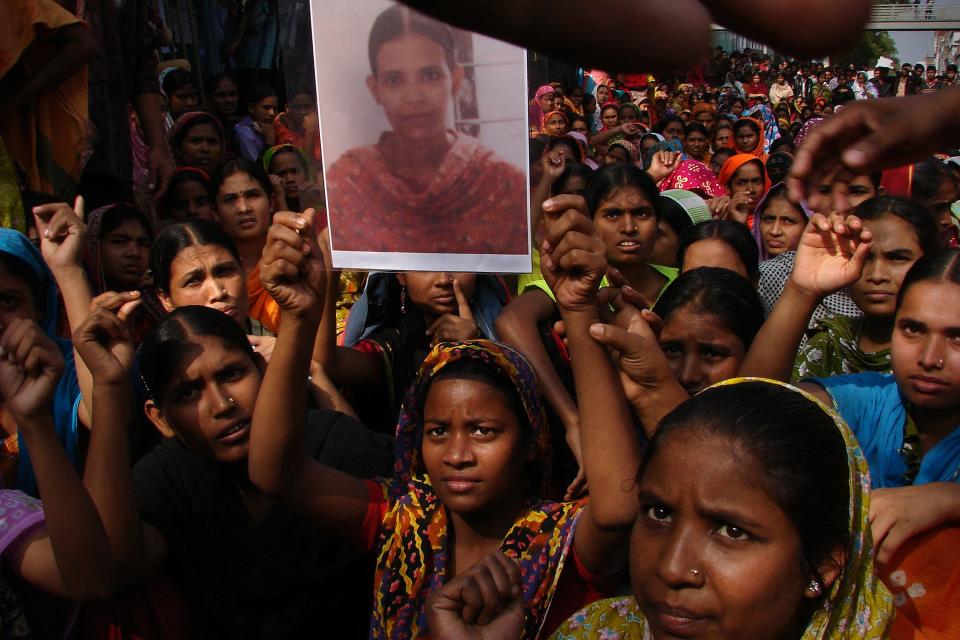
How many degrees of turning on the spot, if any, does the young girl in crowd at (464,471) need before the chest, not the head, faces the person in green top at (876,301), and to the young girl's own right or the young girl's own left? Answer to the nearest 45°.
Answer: approximately 135° to the young girl's own left

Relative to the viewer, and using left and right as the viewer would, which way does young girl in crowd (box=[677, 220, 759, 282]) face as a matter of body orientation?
facing the viewer

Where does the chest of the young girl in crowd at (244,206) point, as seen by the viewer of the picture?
toward the camera

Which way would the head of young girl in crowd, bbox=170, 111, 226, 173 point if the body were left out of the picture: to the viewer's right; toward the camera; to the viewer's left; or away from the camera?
toward the camera

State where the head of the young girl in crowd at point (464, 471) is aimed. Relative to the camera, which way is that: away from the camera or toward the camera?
toward the camera

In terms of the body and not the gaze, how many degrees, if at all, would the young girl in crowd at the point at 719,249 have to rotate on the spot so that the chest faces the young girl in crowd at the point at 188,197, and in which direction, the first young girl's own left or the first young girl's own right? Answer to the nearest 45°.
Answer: approximately 90° to the first young girl's own right

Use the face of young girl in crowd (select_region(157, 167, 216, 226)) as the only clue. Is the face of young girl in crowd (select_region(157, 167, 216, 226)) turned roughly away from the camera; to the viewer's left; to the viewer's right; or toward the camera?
toward the camera

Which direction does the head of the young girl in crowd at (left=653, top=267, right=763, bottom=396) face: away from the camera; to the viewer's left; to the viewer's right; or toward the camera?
toward the camera

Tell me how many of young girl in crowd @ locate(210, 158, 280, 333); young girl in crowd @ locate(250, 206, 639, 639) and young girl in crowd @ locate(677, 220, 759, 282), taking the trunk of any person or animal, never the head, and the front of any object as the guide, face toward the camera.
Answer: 3

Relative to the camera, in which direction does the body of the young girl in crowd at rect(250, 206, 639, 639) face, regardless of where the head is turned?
toward the camera

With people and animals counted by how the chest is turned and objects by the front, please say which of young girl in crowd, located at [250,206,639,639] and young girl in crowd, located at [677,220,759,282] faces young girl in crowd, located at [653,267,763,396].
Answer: young girl in crowd, located at [677,220,759,282]

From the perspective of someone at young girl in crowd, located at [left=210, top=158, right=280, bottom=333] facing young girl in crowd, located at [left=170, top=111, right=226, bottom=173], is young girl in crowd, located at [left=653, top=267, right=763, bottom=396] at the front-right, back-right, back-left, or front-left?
back-right

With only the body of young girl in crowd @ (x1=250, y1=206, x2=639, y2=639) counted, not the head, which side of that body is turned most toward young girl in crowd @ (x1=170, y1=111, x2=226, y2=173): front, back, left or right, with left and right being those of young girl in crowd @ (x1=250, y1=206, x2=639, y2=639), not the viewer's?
back

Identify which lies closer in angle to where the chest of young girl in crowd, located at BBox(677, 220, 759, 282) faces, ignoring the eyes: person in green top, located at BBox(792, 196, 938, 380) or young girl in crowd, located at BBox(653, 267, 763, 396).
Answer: the young girl in crowd

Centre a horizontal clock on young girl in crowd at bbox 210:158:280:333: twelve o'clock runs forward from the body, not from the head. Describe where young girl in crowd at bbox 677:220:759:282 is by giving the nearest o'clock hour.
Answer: young girl in crowd at bbox 677:220:759:282 is roughly at 10 o'clock from young girl in crowd at bbox 210:158:280:333.

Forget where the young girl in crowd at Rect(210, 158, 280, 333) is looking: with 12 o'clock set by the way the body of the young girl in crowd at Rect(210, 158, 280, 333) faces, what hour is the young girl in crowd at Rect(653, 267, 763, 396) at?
the young girl in crowd at Rect(653, 267, 763, 396) is roughly at 11 o'clock from the young girl in crowd at Rect(210, 158, 280, 333).

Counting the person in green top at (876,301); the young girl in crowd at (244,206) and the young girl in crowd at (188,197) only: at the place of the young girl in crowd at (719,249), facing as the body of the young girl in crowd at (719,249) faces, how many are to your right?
2

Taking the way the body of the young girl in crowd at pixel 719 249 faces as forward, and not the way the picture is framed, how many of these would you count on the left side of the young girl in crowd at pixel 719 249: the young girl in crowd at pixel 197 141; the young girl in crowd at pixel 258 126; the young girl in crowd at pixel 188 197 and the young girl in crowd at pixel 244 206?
0
